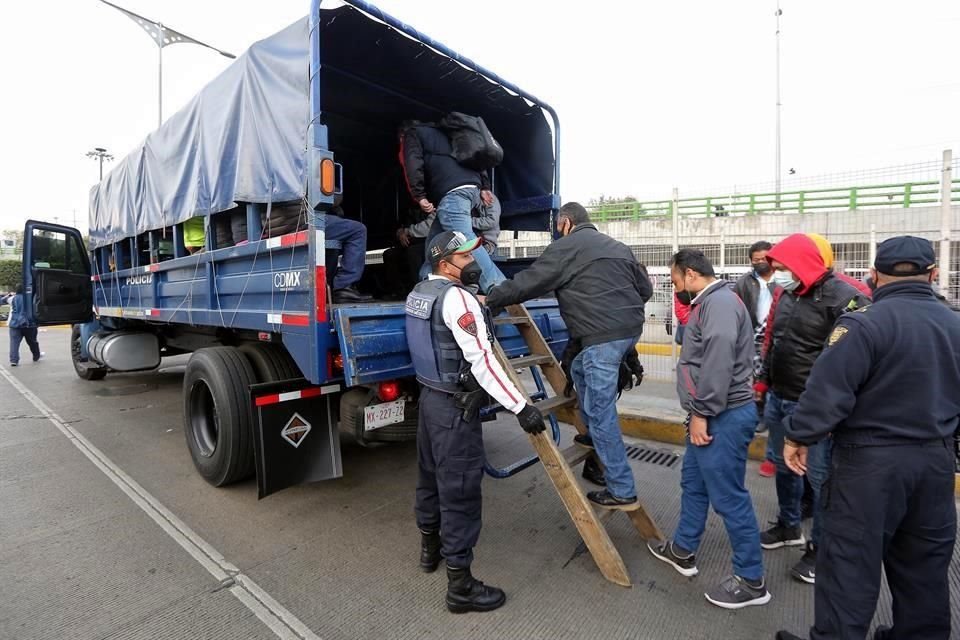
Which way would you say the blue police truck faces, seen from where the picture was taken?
facing away from the viewer and to the left of the viewer

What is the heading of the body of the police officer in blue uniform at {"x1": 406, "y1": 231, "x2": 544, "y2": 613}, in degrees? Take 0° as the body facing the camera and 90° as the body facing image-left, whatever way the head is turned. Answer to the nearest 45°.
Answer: approximately 225°

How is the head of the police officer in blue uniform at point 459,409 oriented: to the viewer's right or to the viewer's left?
to the viewer's right

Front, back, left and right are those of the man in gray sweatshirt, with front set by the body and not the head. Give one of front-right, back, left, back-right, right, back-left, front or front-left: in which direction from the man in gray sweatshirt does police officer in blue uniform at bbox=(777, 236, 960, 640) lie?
back-left

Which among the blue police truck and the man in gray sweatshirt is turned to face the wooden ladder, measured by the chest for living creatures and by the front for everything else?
the man in gray sweatshirt

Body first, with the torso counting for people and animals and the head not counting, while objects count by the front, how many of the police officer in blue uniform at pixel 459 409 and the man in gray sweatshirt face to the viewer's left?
1

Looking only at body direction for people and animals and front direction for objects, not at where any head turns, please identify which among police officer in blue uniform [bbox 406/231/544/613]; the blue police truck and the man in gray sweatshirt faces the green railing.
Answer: the police officer in blue uniform

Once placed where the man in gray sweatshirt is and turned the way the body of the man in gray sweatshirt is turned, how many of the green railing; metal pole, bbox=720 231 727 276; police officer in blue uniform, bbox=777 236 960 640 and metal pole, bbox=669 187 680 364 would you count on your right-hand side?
3

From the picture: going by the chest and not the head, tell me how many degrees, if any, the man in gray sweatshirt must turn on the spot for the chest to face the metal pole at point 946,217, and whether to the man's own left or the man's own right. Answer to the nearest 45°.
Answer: approximately 135° to the man's own right

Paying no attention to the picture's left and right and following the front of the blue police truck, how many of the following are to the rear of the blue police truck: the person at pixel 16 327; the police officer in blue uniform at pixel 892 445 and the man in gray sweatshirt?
2

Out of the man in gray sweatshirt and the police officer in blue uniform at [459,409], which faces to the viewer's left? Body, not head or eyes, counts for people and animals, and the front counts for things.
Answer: the man in gray sweatshirt

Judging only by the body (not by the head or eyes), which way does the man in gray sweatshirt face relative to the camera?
to the viewer's left
